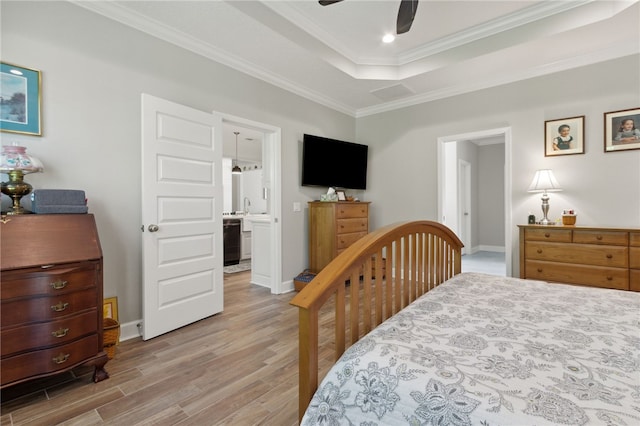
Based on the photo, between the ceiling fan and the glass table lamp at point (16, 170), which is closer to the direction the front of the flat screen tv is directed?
the ceiling fan

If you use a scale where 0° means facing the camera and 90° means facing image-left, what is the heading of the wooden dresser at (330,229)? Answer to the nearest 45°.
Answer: approximately 315°

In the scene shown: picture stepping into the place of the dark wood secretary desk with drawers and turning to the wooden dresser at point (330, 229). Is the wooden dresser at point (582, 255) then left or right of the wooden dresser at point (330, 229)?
right

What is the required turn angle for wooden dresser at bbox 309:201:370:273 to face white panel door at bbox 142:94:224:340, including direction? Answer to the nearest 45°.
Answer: approximately 90° to its right

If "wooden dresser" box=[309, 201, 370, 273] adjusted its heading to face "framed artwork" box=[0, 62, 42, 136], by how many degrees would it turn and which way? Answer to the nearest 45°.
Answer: approximately 90° to its right

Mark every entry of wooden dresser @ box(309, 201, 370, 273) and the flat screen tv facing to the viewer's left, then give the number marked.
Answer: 0

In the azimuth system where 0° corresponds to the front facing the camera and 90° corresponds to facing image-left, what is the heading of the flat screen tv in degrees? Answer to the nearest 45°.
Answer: approximately 315°

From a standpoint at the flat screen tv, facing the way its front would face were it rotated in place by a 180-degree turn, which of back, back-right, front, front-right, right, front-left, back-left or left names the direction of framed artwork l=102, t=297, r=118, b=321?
left

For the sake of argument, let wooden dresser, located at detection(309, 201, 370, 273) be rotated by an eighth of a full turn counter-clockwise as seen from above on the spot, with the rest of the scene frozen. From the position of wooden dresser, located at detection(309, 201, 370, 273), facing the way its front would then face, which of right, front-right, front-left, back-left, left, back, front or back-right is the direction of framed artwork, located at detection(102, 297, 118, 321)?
back-right

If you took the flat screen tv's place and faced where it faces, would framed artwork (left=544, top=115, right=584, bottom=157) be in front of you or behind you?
in front

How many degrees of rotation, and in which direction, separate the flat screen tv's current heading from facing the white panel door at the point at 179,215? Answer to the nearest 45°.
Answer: approximately 90° to its right
